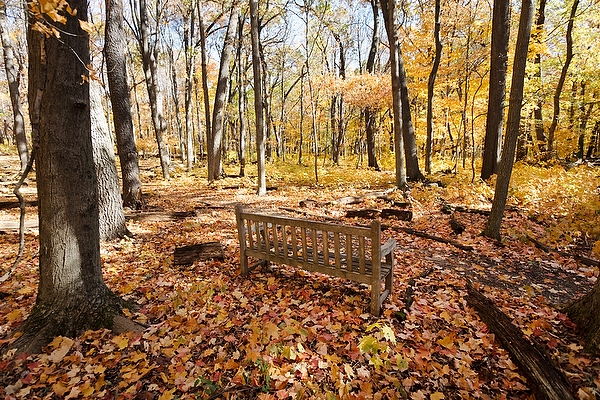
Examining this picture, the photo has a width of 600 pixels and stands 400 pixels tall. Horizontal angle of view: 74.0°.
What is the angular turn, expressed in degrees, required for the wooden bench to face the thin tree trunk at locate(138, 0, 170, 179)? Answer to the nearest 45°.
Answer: approximately 90° to its left

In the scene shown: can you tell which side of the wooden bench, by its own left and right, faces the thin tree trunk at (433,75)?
front

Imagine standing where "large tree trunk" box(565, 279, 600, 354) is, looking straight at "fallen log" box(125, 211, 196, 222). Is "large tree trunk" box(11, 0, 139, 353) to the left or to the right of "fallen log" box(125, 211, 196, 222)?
left

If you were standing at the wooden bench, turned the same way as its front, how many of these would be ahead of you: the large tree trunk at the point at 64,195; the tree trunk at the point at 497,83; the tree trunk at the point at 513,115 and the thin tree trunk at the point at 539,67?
3

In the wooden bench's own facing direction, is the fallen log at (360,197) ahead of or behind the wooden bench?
ahead

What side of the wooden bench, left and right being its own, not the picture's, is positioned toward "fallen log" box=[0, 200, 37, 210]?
left

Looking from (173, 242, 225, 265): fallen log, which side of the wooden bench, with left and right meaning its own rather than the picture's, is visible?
left

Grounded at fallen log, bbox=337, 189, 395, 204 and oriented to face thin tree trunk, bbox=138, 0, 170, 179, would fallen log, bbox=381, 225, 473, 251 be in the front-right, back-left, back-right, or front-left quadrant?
back-left

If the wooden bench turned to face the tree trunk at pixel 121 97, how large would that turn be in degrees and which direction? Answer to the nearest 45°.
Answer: approximately 90° to its left

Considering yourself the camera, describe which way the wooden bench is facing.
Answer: facing away from the viewer and to the right of the viewer

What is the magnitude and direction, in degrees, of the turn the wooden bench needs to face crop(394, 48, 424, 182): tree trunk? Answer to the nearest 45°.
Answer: approximately 45° to its left

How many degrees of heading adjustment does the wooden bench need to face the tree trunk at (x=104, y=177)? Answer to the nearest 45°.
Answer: approximately 90° to its left

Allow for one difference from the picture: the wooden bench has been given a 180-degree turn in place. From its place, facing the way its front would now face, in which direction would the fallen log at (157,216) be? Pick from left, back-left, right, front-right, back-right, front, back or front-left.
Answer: right

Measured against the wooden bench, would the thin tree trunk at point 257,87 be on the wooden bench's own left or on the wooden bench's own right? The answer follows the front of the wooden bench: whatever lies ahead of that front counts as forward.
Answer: on the wooden bench's own left

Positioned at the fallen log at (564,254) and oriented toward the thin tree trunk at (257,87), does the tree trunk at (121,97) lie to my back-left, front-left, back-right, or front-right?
front-left
